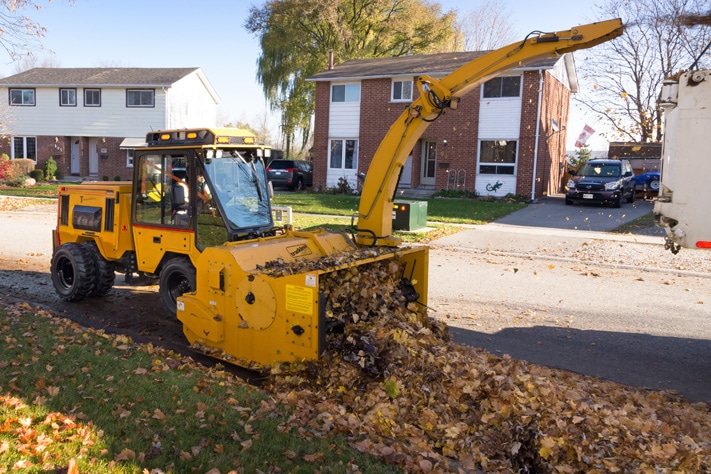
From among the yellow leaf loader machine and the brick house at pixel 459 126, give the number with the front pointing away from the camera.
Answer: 0

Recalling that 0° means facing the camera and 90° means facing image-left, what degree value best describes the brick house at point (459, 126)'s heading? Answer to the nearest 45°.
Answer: approximately 0°

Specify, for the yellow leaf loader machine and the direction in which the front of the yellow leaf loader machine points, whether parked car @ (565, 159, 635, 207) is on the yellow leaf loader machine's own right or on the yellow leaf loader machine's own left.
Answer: on the yellow leaf loader machine's own left

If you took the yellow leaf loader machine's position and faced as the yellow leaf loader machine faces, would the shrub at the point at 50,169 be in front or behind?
behind

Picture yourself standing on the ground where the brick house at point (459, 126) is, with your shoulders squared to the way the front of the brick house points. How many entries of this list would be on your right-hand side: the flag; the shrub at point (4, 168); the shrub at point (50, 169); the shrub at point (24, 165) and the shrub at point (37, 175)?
4

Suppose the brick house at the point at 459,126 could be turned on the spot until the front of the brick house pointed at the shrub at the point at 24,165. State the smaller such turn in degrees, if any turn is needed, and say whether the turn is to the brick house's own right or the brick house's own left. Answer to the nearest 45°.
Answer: approximately 90° to the brick house's own right

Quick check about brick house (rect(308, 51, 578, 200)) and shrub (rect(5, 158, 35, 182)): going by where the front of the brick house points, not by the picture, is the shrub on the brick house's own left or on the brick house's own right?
on the brick house's own right

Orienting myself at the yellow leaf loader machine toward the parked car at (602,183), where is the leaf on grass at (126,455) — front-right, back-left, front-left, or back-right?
back-right

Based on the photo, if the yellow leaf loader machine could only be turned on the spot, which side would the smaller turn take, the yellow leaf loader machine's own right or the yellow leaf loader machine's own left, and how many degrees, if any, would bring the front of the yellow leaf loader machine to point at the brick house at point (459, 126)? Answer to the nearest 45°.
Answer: approximately 135° to the yellow leaf loader machine's own left

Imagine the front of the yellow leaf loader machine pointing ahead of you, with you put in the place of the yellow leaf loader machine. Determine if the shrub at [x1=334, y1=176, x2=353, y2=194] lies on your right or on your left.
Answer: on your left

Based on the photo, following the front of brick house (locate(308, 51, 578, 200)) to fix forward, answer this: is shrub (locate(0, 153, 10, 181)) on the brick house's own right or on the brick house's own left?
on the brick house's own right

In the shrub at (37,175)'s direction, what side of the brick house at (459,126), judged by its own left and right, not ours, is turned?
right

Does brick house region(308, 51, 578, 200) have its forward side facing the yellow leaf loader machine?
yes

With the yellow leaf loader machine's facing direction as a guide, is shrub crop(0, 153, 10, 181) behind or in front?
behind

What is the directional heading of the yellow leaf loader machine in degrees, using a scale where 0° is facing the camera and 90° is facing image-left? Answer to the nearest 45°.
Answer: approximately 315°

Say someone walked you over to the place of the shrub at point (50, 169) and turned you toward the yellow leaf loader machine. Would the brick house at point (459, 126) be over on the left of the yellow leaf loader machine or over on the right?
left
